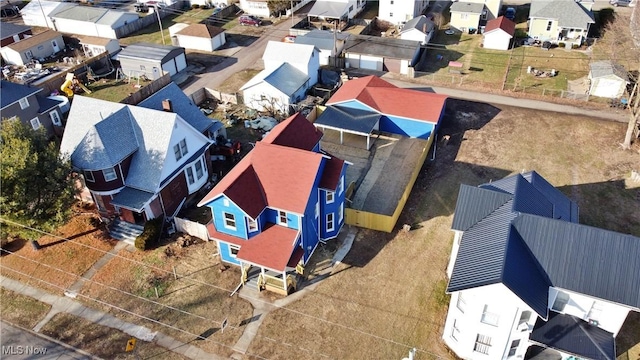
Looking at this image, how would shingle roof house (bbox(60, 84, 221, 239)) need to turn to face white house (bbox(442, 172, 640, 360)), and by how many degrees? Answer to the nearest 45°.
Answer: approximately 90° to its left

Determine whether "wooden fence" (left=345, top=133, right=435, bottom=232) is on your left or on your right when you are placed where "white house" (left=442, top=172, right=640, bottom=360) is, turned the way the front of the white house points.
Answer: on your right

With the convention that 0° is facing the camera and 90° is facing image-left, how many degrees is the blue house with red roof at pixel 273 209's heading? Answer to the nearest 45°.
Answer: approximately 45°

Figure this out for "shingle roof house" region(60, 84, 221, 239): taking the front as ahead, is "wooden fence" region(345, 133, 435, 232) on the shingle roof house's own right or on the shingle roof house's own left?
on the shingle roof house's own left

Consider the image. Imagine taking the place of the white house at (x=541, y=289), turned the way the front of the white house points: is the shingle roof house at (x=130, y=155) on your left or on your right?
on your right

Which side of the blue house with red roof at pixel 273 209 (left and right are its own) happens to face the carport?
back
